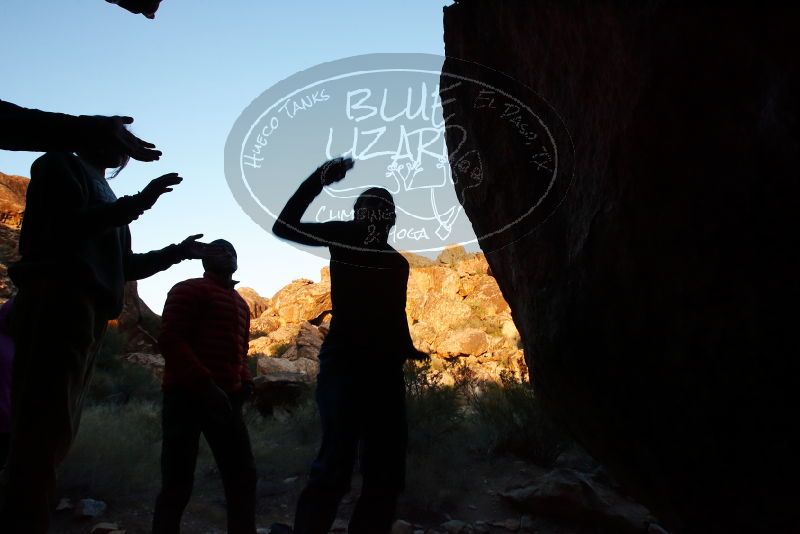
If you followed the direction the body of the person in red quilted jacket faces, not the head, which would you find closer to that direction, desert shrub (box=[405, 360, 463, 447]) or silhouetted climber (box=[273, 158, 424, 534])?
the silhouetted climber

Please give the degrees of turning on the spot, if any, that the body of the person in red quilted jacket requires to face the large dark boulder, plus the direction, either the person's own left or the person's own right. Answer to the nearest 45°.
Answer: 0° — they already face it
